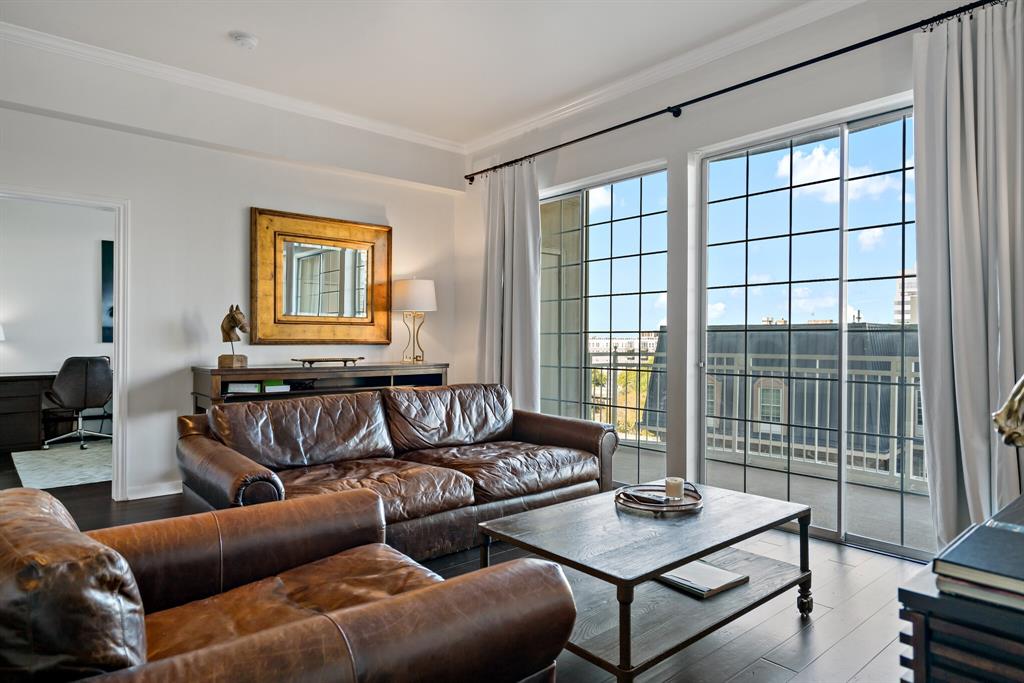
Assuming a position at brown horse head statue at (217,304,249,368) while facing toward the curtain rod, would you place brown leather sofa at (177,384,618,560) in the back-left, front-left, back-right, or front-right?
front-right

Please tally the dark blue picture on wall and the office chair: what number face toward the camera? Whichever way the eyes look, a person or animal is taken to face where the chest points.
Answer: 1

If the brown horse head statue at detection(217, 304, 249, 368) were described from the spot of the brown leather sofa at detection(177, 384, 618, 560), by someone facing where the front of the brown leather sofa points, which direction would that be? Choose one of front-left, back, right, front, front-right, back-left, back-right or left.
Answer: back

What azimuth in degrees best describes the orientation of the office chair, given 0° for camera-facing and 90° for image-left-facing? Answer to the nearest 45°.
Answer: approximately 135°

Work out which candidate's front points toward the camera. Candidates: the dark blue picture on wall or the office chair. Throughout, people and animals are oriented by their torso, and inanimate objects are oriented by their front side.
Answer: the dark blue picture on wall

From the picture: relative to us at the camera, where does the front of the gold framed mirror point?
facing the viewer and to the right of the viewer

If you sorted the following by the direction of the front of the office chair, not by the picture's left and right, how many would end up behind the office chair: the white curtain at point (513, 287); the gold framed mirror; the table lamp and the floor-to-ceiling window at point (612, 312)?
4

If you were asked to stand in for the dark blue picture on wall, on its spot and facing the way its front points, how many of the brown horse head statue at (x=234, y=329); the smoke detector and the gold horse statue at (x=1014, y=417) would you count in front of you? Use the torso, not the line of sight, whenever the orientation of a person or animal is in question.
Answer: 3

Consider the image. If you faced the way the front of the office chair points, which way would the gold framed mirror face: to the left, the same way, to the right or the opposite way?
the opposite way

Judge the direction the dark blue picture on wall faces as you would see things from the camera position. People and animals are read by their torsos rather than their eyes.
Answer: facing the viewer

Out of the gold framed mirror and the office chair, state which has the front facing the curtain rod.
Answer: the gold framed mirror
